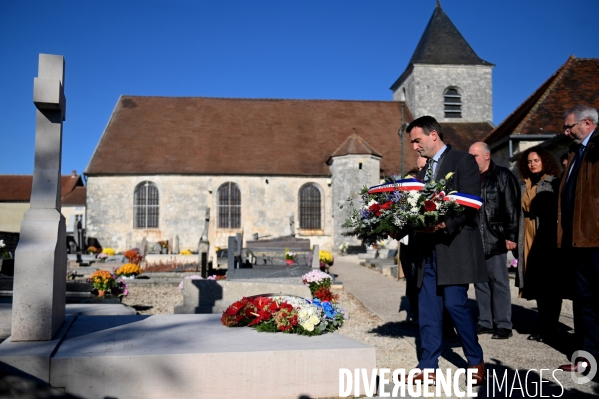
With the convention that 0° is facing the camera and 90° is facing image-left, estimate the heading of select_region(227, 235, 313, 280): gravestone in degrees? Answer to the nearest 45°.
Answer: approximately 0°

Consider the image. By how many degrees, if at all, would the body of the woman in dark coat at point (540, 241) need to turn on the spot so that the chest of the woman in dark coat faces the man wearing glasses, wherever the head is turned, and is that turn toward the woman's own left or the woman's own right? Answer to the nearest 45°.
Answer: approximately 45° to the woman's own left

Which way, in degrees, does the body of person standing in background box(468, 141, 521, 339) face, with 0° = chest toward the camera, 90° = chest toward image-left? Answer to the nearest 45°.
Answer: approximately 45°

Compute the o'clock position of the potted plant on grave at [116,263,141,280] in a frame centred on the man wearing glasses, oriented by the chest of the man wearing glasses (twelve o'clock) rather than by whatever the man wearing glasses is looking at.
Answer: The potted plant on grave is roughly at 1 o'clock from the man wearing glasses.

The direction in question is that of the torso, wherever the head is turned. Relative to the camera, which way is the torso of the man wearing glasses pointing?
to the viewer's left

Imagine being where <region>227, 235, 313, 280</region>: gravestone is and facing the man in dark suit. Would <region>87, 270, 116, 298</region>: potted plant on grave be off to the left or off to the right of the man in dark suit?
right

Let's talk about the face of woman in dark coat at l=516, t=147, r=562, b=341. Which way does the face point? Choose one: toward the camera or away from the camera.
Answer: toward the camera

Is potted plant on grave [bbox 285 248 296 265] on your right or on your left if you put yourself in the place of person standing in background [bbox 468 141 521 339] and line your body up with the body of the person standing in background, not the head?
on your right

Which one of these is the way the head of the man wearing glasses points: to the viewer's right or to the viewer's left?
to the viewer's left

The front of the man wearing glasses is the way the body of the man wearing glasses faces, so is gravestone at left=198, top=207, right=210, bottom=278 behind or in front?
in front

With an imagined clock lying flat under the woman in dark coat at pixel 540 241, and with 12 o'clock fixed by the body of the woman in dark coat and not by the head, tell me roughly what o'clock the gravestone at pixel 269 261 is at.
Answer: The gravestone is roughly at 3 o'clock from the woman in dark coat.
